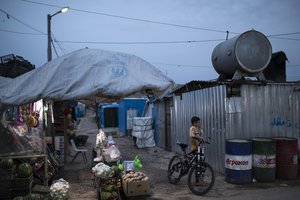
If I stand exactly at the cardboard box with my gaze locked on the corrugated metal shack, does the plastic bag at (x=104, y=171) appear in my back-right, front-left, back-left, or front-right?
back-left

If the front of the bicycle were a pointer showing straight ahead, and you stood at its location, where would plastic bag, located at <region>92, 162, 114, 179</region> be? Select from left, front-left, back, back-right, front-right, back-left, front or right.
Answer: right

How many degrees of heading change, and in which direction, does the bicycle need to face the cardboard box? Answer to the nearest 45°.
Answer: approximately 90° to its right

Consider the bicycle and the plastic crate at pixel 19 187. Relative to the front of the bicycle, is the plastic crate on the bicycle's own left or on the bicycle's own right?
on the bicycle's own right

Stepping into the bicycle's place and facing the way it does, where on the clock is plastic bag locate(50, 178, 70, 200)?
The plastic bag is roughly at 3 o'clock from the bicycle.

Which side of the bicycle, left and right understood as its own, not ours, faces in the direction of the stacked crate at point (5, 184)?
right

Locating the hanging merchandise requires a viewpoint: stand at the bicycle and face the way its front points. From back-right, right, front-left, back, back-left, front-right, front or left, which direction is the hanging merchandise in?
back-right
